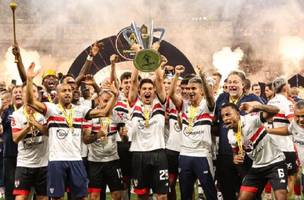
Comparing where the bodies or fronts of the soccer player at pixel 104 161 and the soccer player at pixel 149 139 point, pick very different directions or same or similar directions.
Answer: same or similar directions

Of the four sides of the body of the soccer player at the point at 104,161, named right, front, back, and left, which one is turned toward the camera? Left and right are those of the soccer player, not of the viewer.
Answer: front

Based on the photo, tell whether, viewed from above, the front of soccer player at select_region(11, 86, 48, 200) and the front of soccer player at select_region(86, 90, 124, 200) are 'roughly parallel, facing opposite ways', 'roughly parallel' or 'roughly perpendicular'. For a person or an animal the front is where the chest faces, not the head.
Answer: roughly parallel

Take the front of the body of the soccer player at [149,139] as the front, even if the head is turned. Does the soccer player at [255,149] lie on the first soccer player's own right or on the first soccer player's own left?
on the first soccer player's own left

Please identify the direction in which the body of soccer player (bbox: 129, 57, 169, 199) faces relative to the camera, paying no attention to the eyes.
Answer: toward the camera

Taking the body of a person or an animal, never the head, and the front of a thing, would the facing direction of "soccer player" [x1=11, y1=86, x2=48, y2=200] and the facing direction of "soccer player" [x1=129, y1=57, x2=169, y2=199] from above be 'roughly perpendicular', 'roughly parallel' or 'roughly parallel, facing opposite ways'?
roughly parallel

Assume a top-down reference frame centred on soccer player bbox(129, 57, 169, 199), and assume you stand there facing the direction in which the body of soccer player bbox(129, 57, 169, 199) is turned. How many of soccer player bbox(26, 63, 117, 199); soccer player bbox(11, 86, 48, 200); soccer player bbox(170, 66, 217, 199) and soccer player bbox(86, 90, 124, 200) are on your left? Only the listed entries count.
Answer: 1

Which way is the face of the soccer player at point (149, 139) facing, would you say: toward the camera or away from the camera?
toward the camera

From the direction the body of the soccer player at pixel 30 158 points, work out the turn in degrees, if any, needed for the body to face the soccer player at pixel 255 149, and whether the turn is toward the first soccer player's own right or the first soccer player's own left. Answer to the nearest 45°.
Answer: approximately 45° to the first soccer player's own left

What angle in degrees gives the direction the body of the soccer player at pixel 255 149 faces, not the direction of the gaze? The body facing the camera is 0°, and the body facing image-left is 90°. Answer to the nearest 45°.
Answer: approximately 45°

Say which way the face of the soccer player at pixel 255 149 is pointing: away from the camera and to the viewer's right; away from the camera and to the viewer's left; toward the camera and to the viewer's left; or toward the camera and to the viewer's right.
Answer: toward the camera and to the viewer's left

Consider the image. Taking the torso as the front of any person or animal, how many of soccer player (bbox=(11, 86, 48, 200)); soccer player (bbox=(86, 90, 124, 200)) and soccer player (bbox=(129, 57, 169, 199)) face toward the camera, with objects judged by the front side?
3

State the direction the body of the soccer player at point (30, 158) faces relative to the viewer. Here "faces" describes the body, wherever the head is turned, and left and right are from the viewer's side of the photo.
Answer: facing the viewer
